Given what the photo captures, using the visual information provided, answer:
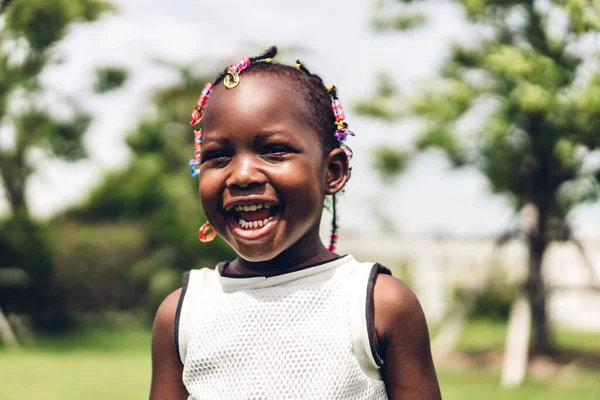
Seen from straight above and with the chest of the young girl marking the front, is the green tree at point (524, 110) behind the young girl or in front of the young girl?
behind

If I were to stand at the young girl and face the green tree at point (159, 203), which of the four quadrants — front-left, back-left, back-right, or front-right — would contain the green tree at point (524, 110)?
front-right

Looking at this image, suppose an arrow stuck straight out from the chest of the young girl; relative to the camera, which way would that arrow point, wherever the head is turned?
toward the camera

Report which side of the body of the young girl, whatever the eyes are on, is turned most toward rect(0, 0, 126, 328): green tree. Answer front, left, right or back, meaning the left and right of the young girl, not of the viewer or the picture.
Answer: back

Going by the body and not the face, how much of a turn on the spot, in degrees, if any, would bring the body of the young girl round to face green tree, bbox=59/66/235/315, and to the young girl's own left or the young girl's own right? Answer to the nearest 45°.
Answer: approximately 180°

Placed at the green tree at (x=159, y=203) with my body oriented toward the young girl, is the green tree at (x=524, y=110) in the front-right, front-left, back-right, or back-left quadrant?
front-left
